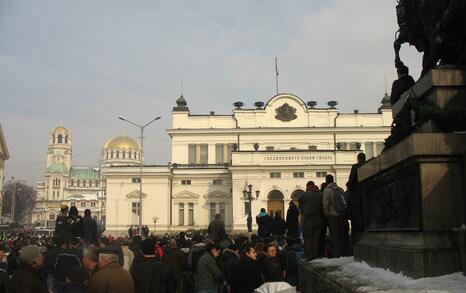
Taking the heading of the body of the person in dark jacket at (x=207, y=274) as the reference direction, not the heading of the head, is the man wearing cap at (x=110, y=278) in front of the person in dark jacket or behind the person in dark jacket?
behind

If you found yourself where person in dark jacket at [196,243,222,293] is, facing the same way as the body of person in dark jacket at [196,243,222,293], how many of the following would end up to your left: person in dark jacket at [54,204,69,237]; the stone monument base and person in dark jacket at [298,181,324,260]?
1

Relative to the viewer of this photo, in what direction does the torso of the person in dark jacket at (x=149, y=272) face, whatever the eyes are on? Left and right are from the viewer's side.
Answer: facing away from the viewer

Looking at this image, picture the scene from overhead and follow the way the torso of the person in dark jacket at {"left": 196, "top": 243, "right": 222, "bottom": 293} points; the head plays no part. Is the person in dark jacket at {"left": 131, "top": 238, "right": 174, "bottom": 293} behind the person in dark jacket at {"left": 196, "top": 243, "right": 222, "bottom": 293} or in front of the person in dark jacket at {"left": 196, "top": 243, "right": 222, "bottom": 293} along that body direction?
behind

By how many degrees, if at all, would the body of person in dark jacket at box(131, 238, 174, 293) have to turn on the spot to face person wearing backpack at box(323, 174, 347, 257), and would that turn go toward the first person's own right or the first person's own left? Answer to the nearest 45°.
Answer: approximately 90° to the first person's own right

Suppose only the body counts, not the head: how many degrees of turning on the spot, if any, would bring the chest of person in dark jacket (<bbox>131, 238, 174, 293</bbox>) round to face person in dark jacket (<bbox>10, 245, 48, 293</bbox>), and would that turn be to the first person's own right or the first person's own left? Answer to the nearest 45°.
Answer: approximately 135° to the first person's own left

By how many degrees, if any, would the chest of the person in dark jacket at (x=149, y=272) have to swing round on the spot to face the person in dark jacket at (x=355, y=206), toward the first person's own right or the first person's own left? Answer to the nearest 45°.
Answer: approximately 90° to the first person's own right

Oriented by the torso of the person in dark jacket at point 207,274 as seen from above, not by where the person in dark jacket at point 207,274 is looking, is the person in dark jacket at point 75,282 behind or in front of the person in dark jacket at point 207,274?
behind

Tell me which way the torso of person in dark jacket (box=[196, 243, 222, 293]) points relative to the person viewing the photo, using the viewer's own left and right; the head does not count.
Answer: facing away from the viewer and to the right of the viewer
